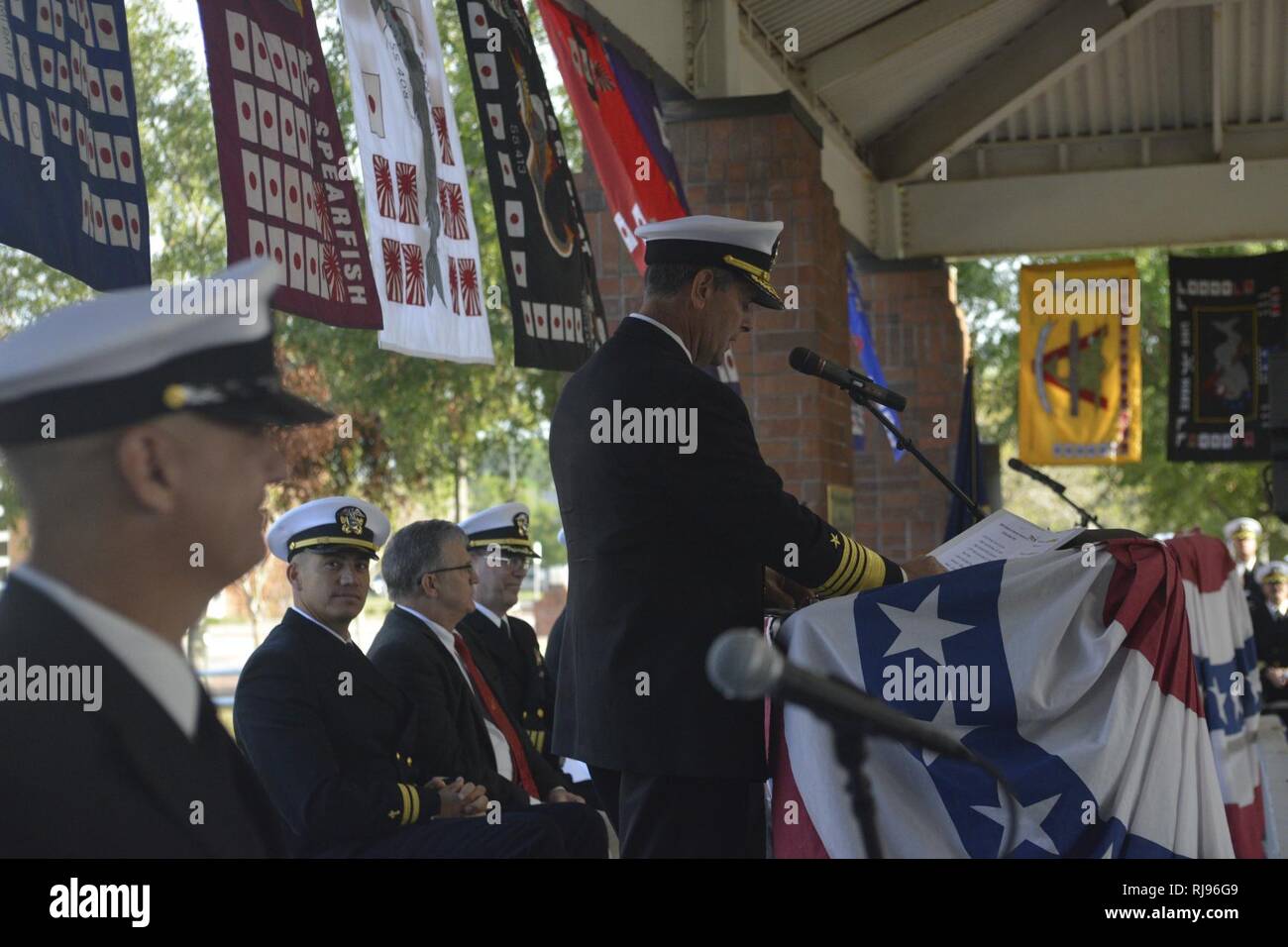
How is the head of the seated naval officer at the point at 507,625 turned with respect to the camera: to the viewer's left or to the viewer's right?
to the viewer's right

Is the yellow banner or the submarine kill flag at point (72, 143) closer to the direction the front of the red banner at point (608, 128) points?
the submarine kill flag

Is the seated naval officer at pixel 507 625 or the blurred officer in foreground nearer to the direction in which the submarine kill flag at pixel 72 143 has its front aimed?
the blurred officer in foreground

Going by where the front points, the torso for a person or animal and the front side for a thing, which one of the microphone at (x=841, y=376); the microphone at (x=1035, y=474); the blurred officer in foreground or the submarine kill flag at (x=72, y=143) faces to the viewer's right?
the blurred officer in foreground

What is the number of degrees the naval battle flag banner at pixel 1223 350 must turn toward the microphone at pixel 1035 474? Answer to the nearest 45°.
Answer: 0° — it already faces it

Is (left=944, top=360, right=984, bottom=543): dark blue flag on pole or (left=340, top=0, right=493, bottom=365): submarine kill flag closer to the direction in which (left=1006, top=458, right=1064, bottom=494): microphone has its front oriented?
the submarine kill flag

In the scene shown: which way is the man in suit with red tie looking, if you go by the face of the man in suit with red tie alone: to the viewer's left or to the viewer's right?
to the viewer's right

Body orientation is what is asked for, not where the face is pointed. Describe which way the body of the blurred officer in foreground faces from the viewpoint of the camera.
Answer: to the viewer's right

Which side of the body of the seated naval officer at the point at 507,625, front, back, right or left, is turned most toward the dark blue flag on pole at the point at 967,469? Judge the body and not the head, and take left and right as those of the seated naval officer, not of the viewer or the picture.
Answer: left

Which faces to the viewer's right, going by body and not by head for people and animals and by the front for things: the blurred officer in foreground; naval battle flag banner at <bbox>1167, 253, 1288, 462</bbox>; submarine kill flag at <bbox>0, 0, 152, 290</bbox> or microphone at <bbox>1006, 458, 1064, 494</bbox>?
the blurred officer in foreground
